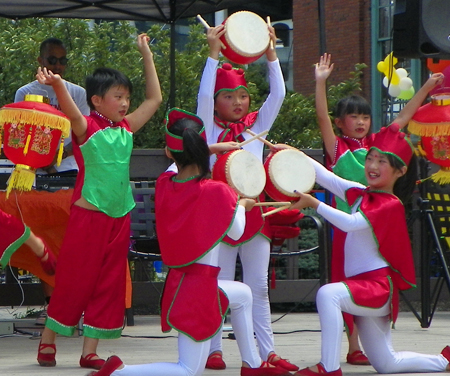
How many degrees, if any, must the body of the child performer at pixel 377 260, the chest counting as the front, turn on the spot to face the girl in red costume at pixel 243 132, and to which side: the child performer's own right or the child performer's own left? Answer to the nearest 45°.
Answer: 0° — they already face them

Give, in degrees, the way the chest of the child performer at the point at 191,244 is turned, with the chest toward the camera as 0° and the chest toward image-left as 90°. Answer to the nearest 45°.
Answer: approximately 225°

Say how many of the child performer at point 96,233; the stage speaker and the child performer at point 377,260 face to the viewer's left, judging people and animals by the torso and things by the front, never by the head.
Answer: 1

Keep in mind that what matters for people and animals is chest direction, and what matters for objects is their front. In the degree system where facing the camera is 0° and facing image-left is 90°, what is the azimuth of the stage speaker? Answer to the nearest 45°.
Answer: approximately 315°

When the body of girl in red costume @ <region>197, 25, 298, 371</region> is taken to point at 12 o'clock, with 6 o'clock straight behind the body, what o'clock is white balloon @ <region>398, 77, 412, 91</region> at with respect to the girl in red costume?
The white balloon is roughly at 7 o'clock from the girl in red costume.

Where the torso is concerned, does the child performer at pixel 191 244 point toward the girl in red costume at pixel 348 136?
yes

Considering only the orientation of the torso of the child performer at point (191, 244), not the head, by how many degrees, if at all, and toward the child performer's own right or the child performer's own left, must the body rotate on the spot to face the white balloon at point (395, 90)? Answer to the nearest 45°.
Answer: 0° — they already face it

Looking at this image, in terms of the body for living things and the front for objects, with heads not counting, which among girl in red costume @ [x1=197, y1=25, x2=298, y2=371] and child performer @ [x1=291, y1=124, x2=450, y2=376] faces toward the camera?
the girl in red costume

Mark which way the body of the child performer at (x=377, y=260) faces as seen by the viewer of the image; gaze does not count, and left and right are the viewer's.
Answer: facing to the left of the viewer

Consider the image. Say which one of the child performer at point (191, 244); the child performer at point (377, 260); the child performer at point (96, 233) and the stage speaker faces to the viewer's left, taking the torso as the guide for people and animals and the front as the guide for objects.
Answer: the child performer at point (377, 260)

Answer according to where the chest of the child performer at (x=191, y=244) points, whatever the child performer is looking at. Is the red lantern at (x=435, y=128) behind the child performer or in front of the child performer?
in front

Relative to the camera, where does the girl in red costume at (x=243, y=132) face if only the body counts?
toward the camera

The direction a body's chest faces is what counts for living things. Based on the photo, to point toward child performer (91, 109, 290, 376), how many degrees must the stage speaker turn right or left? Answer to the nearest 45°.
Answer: approximately 90° to its right
